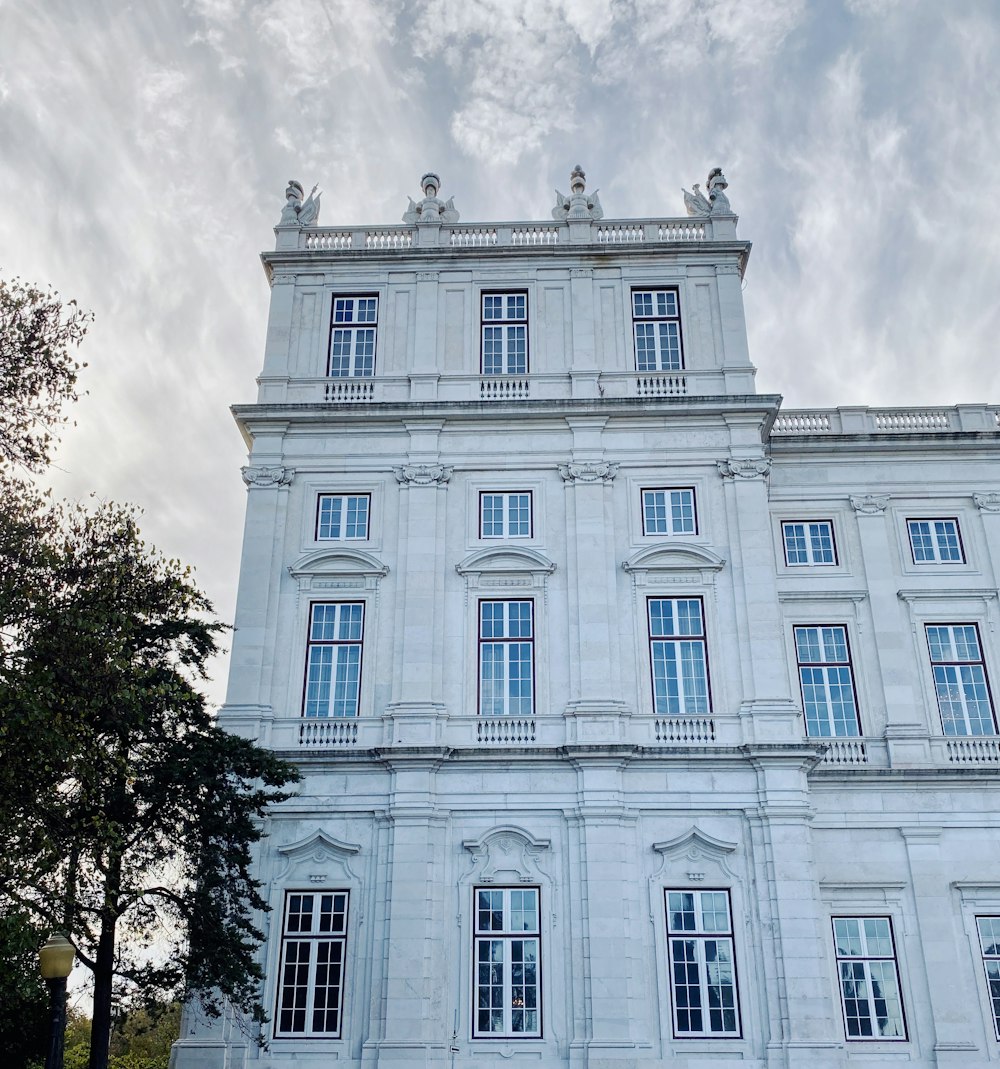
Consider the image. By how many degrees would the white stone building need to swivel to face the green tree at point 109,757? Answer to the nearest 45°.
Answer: approximately 45° to its right

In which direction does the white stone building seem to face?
toward the camera

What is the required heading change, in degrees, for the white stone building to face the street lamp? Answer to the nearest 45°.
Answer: approximately 45° to its right
